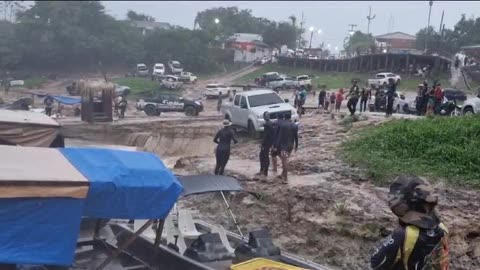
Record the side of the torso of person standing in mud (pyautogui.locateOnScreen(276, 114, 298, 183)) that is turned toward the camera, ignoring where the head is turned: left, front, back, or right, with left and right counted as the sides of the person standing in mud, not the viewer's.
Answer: back

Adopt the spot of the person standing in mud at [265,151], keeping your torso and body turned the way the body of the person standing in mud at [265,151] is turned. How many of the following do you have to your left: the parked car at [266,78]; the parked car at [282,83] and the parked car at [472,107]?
0

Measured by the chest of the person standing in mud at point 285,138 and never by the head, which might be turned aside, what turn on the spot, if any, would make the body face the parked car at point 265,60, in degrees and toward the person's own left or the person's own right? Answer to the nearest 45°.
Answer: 0° — they already face it

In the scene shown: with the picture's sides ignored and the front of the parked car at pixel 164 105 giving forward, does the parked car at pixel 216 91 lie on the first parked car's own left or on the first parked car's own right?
on the first parked car's own left

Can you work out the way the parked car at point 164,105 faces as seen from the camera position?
facing to the right of the viewer

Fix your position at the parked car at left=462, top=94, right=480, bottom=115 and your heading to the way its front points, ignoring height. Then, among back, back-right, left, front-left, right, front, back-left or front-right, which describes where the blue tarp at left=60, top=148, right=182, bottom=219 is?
left

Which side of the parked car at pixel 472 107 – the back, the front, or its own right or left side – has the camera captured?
left

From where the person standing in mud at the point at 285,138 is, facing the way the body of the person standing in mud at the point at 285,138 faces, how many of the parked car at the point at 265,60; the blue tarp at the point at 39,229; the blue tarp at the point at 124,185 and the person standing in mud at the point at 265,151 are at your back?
2
